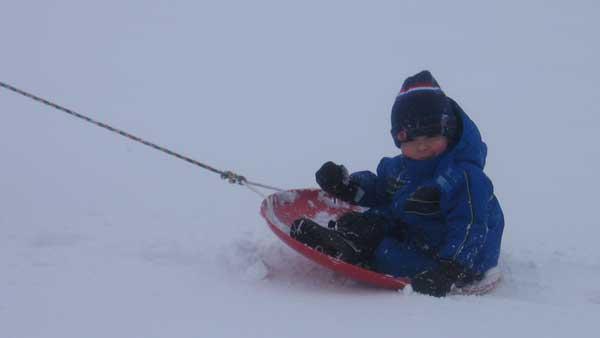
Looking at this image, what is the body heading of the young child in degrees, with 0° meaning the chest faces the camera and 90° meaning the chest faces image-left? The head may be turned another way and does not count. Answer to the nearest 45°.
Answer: approximately 45°
